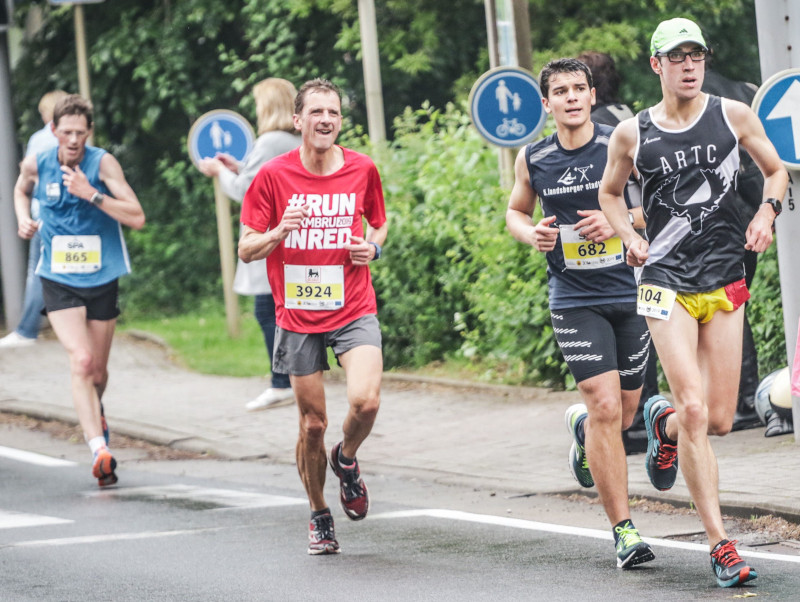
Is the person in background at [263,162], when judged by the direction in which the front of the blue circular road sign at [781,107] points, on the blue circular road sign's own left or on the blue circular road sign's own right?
on the blue circular road sign's own right

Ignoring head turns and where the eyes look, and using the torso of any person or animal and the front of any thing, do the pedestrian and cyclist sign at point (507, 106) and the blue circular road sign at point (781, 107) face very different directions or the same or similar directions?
same or similar directions

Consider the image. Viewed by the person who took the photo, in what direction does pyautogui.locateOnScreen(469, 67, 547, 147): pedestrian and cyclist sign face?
facing the viewer

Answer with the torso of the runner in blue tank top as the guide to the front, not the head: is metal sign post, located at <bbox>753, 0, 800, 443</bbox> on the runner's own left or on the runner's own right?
on the runner's own left

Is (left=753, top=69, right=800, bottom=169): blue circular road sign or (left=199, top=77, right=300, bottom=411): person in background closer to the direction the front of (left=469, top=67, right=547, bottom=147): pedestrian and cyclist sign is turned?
the blue circular road sign

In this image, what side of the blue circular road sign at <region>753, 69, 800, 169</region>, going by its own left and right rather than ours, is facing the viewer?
front

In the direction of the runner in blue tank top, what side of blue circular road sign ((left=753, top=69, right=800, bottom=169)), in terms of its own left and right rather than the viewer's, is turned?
right

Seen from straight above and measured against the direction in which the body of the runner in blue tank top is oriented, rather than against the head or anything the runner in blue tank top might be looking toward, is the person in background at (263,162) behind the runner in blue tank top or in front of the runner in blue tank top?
behind

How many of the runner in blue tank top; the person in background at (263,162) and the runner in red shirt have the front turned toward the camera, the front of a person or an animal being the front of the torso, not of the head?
2

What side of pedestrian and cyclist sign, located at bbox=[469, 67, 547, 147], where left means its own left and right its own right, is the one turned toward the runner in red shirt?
front

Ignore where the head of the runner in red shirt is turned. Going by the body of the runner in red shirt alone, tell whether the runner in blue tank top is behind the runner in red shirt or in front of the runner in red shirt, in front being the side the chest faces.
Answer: behind

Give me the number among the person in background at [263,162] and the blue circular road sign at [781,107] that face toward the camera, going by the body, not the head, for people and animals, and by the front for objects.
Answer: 1

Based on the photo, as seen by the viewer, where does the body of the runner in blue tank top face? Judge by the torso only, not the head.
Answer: toward the camera

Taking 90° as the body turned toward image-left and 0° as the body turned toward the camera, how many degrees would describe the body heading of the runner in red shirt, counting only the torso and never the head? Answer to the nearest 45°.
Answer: approximately 0°

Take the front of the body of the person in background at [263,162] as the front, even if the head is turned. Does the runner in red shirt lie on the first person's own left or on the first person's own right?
on the first person's own left

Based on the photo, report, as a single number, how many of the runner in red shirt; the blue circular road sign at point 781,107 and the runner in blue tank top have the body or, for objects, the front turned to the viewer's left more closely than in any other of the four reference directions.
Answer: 0
